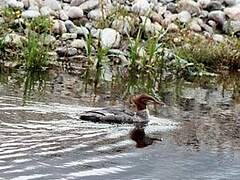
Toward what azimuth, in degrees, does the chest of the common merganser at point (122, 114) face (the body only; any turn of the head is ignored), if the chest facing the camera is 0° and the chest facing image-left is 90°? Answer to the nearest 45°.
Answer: approximately 270°

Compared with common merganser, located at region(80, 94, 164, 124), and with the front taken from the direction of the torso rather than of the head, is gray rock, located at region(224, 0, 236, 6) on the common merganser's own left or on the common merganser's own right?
on the common merganser's own left

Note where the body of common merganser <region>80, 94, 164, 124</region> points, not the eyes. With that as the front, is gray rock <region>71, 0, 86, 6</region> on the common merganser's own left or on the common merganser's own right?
on the common merganser's own left

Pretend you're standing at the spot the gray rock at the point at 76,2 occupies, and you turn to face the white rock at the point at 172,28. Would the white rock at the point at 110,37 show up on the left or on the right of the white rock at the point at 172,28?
right

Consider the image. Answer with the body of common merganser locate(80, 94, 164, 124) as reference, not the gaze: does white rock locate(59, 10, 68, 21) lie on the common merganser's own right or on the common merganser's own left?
on the common merganser's own left

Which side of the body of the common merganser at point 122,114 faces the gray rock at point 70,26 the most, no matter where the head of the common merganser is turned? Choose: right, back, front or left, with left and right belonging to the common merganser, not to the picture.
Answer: left

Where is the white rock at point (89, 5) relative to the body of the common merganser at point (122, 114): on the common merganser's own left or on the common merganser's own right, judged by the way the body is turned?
on the common merganser's own left

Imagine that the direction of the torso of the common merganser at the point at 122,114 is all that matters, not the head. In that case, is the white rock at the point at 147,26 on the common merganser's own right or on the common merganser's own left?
on the common merganser's own left
